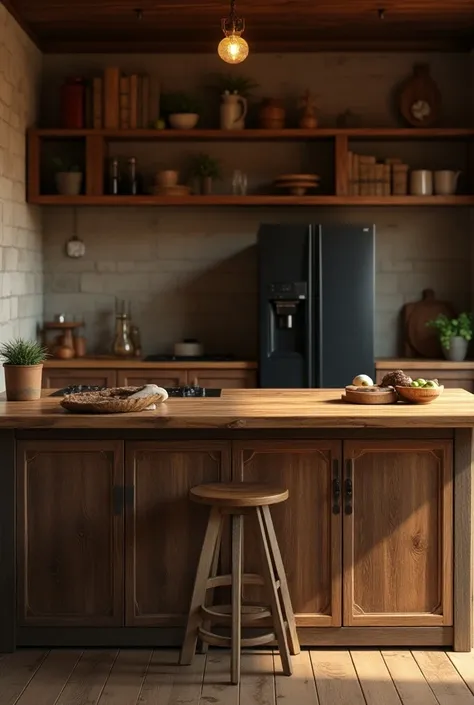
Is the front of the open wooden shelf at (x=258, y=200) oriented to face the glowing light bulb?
yes

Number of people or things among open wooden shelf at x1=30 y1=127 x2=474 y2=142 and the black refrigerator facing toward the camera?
2

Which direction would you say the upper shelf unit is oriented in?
toward the camera

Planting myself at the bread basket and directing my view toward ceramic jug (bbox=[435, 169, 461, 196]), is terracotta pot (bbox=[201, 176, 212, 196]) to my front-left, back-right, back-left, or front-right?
front-left

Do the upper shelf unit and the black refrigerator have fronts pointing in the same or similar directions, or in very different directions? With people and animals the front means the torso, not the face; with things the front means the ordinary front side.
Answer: same or similar directions

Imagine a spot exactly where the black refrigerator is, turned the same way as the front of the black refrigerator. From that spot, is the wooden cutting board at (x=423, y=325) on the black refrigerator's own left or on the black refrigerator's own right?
on the black refrigerator's own left

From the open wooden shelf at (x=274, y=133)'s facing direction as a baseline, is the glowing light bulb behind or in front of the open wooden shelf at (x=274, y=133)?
in front

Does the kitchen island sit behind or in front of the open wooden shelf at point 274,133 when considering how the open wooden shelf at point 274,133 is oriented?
in front

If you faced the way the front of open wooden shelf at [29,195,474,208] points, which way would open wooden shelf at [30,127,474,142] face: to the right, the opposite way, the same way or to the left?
the same way

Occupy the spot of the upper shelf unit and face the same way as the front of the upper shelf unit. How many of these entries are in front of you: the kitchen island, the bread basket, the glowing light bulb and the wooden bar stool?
4
